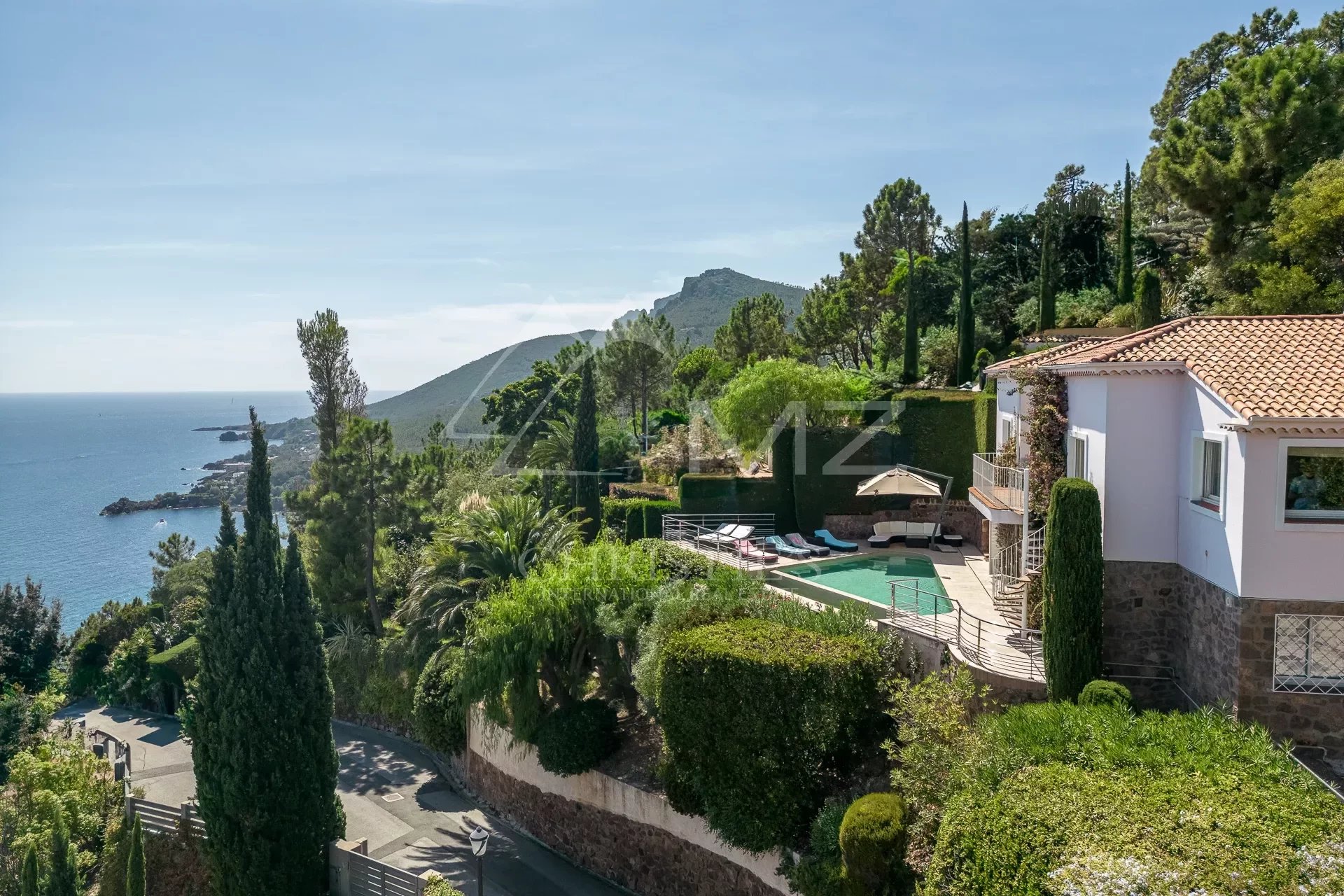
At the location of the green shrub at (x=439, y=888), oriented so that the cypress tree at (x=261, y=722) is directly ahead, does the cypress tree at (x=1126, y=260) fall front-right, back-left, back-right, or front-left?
back-right

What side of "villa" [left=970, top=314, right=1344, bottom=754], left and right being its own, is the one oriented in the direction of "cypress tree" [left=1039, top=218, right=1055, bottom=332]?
right

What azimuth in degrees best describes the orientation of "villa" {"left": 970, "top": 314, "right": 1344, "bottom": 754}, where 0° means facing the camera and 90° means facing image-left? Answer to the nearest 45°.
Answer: approximately 90°

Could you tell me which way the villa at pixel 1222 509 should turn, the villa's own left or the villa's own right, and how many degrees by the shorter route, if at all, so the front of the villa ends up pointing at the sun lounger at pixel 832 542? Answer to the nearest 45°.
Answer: approximately 45° to the villa's own right

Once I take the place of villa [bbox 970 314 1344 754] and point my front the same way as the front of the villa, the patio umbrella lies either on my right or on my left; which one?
on my right

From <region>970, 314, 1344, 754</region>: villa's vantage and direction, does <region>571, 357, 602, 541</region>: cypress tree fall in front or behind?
in front

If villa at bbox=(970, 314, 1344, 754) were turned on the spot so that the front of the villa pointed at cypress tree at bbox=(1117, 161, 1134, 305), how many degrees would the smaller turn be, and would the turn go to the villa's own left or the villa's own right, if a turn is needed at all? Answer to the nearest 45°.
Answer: approximately 90° to the villa's own right

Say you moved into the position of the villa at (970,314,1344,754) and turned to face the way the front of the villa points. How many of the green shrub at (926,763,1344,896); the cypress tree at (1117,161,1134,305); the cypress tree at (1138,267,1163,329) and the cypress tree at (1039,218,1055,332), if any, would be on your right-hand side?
3

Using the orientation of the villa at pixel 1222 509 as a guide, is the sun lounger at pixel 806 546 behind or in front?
in front

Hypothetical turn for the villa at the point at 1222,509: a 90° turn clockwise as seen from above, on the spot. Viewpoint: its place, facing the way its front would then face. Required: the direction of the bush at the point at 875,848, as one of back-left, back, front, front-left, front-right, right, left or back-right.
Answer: back-left
